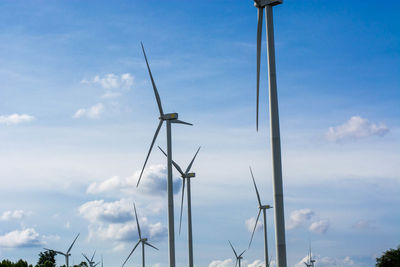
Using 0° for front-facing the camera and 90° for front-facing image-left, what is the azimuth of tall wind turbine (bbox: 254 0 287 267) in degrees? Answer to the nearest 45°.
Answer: approximately 90°
